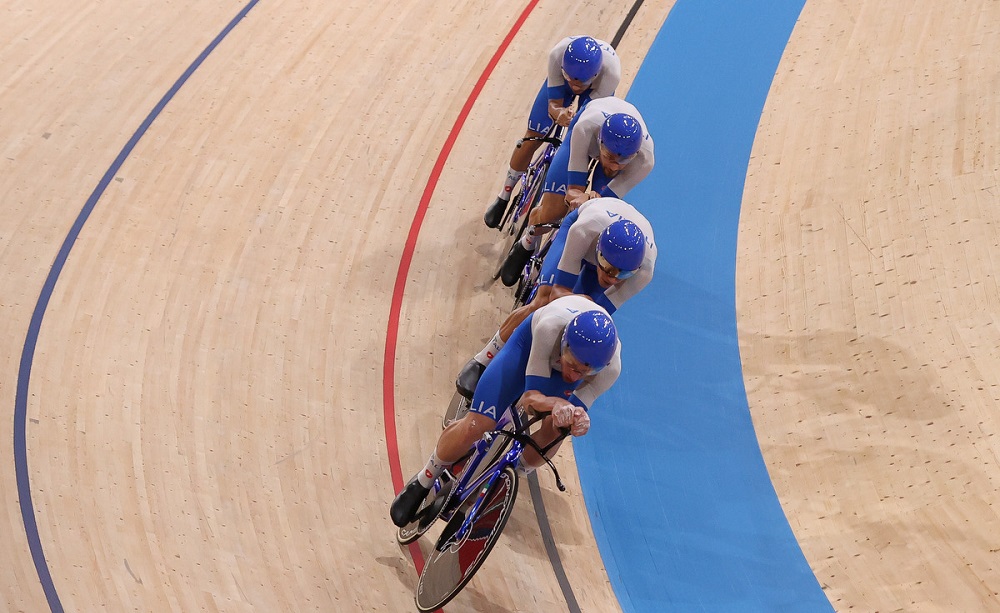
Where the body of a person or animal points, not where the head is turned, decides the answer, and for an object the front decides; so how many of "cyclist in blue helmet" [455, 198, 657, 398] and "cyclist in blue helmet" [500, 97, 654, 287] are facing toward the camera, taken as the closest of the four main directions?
2

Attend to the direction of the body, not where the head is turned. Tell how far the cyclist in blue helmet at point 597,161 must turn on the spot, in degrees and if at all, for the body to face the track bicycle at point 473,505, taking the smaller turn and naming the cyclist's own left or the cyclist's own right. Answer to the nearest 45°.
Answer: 0° — they already face it

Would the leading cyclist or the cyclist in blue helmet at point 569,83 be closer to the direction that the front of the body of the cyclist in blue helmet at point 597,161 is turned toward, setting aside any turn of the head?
the leading cyclist

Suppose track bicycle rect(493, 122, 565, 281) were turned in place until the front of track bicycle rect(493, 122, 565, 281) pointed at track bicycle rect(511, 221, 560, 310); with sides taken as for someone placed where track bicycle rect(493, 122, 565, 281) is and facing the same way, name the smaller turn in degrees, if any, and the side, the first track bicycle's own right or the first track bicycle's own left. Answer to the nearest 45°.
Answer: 0° — it already faces it

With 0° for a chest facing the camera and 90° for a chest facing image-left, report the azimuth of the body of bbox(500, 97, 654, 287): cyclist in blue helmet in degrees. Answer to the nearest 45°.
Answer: approximately 0°

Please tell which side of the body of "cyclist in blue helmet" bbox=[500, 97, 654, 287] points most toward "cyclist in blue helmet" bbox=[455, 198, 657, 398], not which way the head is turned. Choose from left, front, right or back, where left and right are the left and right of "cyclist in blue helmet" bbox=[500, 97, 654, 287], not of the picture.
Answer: front

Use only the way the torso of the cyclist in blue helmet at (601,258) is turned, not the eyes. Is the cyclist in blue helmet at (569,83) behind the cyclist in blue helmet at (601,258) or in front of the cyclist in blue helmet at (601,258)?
behind
